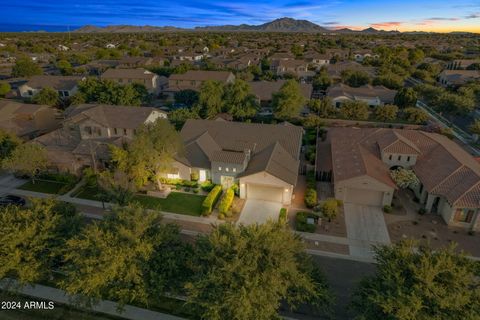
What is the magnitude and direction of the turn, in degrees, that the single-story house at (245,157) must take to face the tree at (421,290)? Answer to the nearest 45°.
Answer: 0° — it already faces it

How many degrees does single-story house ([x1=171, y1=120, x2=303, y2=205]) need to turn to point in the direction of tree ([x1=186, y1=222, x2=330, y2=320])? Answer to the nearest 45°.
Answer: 0° — it already faces it

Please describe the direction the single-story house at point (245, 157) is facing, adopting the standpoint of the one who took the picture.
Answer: facing the viewer

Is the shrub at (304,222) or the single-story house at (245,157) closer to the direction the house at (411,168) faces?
the shrub

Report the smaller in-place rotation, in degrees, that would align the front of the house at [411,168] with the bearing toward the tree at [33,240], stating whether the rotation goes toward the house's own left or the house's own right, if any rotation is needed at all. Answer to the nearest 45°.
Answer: approximately 45° to the house's own right

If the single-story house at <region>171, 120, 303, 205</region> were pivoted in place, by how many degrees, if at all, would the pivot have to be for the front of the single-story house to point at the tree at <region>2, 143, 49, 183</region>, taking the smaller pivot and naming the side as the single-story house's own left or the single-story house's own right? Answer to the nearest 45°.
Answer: approximately 90° to the single-story house's own right

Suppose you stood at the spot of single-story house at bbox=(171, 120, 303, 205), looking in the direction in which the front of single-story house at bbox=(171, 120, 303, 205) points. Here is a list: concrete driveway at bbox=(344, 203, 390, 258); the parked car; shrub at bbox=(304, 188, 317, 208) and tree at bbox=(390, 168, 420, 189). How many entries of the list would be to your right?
1

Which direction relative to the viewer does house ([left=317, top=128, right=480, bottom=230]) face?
toward the camera

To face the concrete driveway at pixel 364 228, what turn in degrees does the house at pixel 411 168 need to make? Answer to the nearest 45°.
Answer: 0° — it already faces it

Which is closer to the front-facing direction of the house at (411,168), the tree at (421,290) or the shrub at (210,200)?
the tree

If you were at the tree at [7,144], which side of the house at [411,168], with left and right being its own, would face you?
right

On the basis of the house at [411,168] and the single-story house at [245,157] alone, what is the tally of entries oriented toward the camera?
2

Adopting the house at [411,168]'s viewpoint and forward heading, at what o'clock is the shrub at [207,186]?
The shrub is roughly at 2 o'clock from the house.
